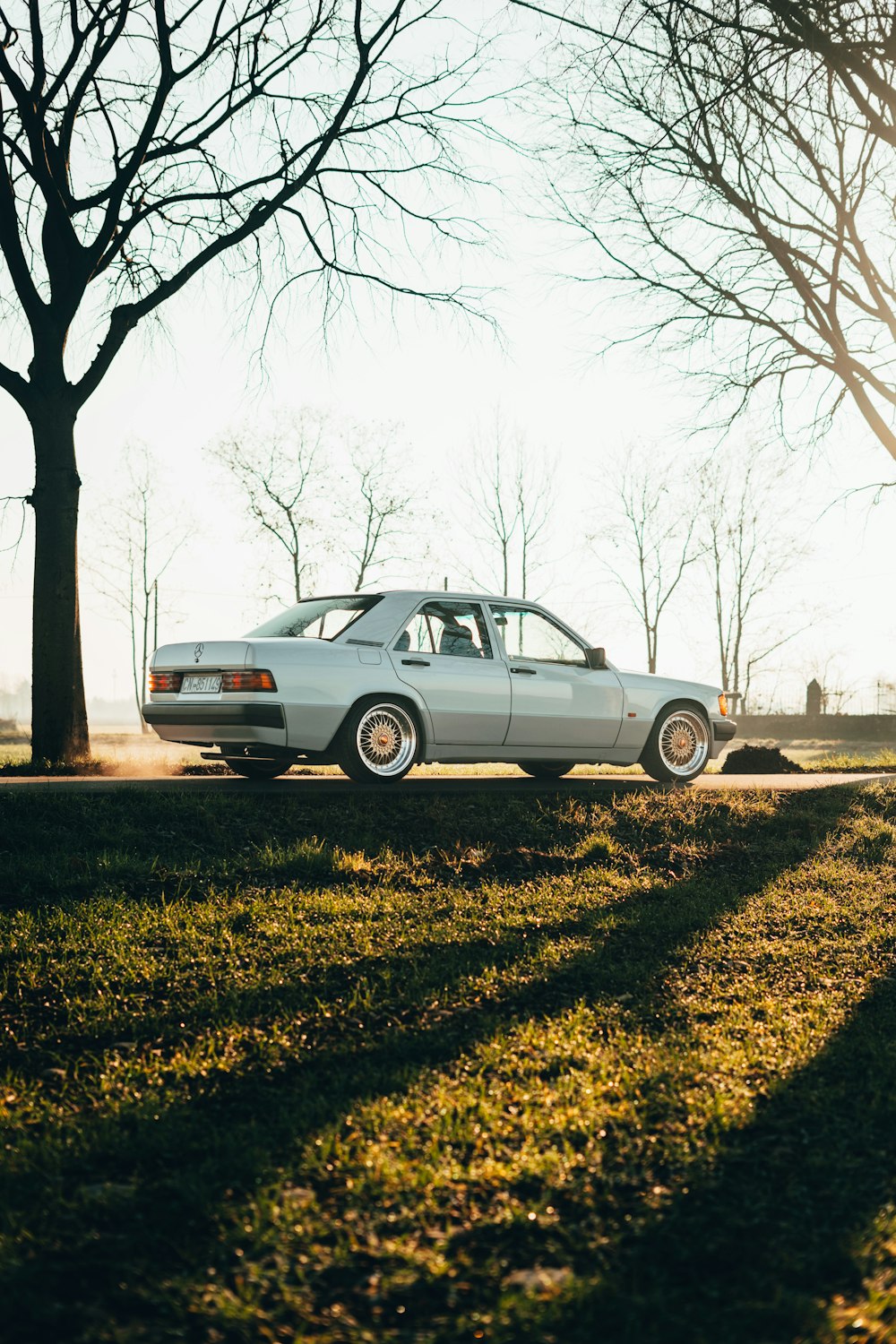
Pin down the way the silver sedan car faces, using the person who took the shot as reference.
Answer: facing away from the viewer and to the right of the viewer

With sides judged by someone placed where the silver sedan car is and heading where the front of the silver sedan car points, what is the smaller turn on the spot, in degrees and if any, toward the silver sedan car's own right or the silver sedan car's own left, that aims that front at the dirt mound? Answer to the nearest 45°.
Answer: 0° — it already faces it
